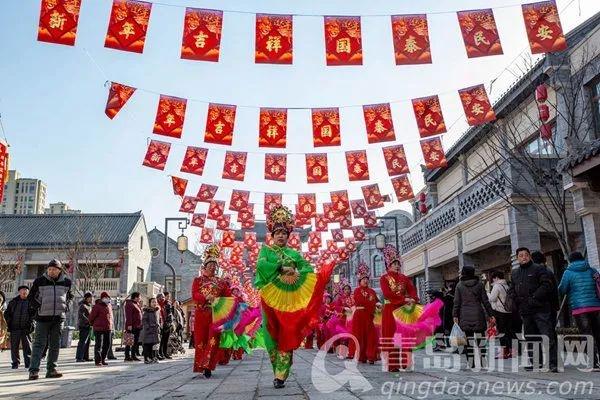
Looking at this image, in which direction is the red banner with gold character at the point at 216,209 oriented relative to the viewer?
toward the camera

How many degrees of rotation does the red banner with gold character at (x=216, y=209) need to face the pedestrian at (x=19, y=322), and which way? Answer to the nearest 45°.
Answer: approximately 45° to its right

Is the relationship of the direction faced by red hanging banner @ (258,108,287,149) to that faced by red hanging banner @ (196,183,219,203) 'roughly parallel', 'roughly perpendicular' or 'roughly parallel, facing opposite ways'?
roughly parallel

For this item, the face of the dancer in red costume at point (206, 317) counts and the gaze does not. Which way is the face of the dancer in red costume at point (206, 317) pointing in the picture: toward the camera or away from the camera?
toward the camera

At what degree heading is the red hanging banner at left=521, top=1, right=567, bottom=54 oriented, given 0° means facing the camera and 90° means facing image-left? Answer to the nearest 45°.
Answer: approximately 0°

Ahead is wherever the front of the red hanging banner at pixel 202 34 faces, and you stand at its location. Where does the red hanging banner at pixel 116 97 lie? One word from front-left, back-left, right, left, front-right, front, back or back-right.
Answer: back-right

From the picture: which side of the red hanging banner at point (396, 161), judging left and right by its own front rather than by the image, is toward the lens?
front

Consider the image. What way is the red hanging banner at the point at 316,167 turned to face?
toward the camera
